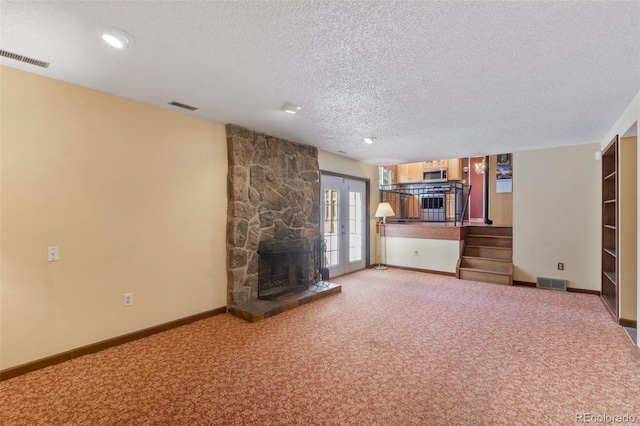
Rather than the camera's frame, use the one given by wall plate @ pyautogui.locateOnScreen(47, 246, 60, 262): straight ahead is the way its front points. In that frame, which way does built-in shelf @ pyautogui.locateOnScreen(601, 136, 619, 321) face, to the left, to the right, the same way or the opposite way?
the opposite way

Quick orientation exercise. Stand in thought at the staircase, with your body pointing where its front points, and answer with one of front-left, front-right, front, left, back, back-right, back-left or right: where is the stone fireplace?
front-right

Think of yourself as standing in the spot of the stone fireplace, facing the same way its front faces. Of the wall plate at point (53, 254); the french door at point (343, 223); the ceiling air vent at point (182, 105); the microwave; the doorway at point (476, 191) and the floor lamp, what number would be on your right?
2

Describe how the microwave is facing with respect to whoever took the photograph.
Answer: facing the viewer

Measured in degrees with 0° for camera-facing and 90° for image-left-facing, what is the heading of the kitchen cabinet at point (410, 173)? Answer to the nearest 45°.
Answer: approximately 0°

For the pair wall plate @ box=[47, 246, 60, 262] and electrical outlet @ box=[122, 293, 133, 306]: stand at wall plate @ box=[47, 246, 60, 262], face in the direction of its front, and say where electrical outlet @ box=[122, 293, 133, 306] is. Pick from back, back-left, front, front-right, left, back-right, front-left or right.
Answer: left

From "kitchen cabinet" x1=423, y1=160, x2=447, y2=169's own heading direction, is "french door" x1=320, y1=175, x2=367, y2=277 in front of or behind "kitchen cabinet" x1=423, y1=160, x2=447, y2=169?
in front

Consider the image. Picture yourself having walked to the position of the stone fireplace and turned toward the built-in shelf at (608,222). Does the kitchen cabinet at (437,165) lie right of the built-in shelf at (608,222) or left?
left

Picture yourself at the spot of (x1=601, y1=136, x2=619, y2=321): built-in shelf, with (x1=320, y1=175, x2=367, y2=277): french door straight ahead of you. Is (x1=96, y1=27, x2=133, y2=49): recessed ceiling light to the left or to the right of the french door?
left

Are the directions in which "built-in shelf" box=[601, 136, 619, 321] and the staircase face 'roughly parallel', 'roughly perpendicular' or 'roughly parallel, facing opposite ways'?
roughly perpendicular

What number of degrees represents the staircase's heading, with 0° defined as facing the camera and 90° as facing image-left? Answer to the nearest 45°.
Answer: approximately 0°

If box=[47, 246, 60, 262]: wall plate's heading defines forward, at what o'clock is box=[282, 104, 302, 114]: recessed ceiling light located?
The recessed ceiling light is roughly at 10 o'clock from the wall plate.
